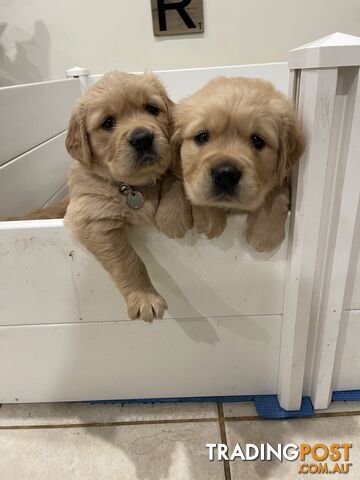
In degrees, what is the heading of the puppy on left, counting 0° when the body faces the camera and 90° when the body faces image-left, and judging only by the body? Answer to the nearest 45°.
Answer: approximately 315°
